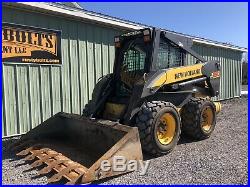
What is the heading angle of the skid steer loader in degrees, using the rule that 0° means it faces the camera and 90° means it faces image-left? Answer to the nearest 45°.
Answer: approximately 45°
